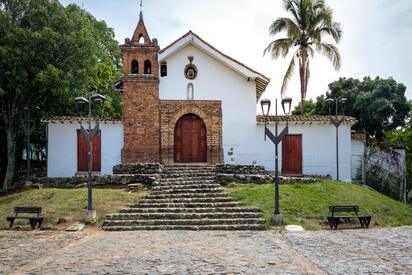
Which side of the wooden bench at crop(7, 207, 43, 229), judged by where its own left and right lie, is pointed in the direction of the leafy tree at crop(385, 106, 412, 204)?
left

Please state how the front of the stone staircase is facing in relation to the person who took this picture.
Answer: facing the viewer

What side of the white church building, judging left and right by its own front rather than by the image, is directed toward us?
front

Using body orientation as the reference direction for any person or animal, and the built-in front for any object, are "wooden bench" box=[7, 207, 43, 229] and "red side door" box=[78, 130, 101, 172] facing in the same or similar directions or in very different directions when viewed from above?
same or similar directions

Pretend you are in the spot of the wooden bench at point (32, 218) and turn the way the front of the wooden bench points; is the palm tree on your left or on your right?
on your left

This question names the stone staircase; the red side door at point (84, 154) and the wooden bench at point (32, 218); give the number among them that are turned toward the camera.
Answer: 3

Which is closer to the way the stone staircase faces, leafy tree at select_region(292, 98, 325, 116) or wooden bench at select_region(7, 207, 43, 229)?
the wooden bench

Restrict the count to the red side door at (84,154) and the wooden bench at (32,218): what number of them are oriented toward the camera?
2

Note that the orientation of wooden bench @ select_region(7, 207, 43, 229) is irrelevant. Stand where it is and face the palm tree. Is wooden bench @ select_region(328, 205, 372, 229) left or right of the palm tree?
right

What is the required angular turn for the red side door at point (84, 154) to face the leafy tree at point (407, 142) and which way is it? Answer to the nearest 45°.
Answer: approximately 90° to its left

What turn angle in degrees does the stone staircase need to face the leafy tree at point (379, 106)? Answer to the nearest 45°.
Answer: approximately 135° to its left

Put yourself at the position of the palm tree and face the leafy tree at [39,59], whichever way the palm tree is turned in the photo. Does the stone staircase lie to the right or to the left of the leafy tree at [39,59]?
left

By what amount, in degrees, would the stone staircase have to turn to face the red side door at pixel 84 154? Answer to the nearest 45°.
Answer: approximately 135° to its right

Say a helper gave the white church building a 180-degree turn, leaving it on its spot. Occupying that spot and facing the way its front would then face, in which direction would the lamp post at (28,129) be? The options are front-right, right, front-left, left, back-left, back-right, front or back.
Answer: left

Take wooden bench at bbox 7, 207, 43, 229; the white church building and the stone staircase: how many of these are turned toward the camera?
3

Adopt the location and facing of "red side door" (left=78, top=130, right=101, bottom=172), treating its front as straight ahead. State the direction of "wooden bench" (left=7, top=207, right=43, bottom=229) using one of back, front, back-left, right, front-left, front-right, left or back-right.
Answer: front

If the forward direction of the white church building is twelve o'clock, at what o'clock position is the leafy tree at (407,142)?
The leafy tree is roughly at 8 o'clock from the white church building.
